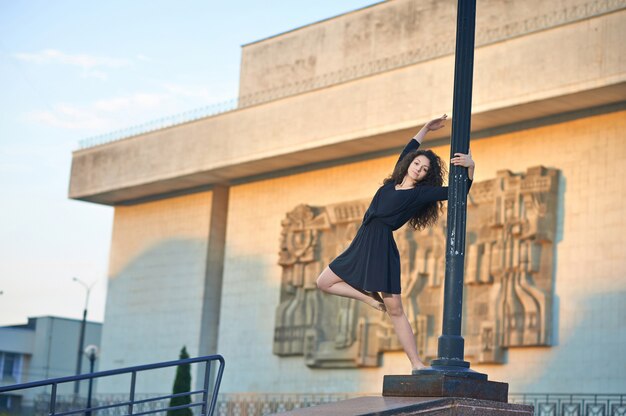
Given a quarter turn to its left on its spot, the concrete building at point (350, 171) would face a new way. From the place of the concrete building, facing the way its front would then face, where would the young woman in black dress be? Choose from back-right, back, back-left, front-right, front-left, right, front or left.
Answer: front-right

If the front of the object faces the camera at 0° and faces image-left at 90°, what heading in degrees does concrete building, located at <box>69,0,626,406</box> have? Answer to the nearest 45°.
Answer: approximately 45°

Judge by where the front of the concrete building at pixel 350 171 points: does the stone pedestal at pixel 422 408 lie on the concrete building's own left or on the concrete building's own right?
on the concrete building's own left

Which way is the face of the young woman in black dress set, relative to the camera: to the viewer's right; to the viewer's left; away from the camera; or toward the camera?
toward the camera

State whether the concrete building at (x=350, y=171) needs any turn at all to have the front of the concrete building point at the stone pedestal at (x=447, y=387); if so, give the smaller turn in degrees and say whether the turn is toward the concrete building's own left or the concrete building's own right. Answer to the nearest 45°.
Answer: approximately 45° to the concrete building's own left

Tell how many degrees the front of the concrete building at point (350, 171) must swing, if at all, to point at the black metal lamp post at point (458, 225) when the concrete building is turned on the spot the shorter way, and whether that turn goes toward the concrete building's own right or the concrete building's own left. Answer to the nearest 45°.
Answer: approximately 45° to the concrete building's own left
